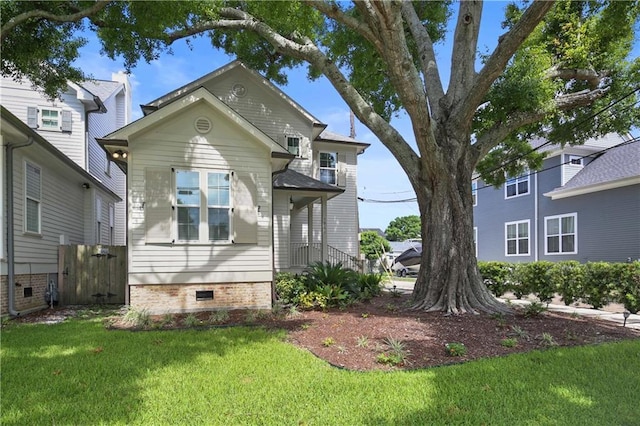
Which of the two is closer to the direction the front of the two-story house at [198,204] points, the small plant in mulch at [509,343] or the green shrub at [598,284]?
the small plant in mulch

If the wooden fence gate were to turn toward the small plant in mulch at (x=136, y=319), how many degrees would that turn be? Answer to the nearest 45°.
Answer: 0° — it already faces it

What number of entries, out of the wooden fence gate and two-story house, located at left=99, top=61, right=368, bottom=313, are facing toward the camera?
2

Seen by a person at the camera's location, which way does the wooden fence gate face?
facing the viewer

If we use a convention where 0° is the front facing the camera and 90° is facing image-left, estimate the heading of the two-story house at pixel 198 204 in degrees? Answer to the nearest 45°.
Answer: approximately 0°

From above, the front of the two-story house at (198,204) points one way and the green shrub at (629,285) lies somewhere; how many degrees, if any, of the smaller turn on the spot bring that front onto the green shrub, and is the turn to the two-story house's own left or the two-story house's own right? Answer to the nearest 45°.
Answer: approximately 90° to the two-story house's own left
